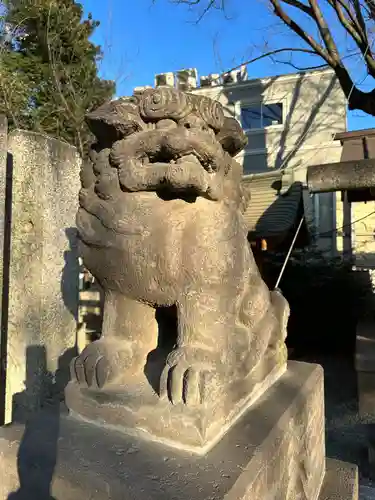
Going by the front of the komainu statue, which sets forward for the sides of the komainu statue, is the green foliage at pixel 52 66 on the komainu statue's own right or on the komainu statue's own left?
on the komainu statue's own right

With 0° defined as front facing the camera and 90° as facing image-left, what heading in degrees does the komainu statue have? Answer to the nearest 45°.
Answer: approximately 45°

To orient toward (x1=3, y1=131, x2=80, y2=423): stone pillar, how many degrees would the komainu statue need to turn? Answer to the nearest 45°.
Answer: approximately 90° to its right

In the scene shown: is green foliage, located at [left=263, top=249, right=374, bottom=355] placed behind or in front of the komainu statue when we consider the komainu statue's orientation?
behind

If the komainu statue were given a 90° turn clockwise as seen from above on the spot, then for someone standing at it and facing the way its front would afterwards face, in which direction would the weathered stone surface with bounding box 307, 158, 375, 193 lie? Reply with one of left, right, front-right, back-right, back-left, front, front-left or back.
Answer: right
